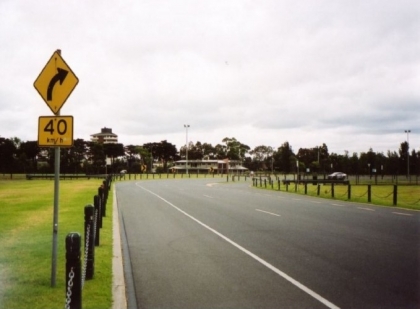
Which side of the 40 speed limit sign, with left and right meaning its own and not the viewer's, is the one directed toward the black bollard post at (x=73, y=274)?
front

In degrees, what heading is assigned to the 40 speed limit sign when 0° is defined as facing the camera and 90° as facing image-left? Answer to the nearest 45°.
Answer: approximately 0°
